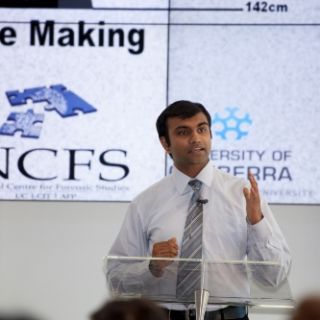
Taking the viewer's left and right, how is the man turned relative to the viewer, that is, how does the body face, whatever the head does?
facing the viewer
